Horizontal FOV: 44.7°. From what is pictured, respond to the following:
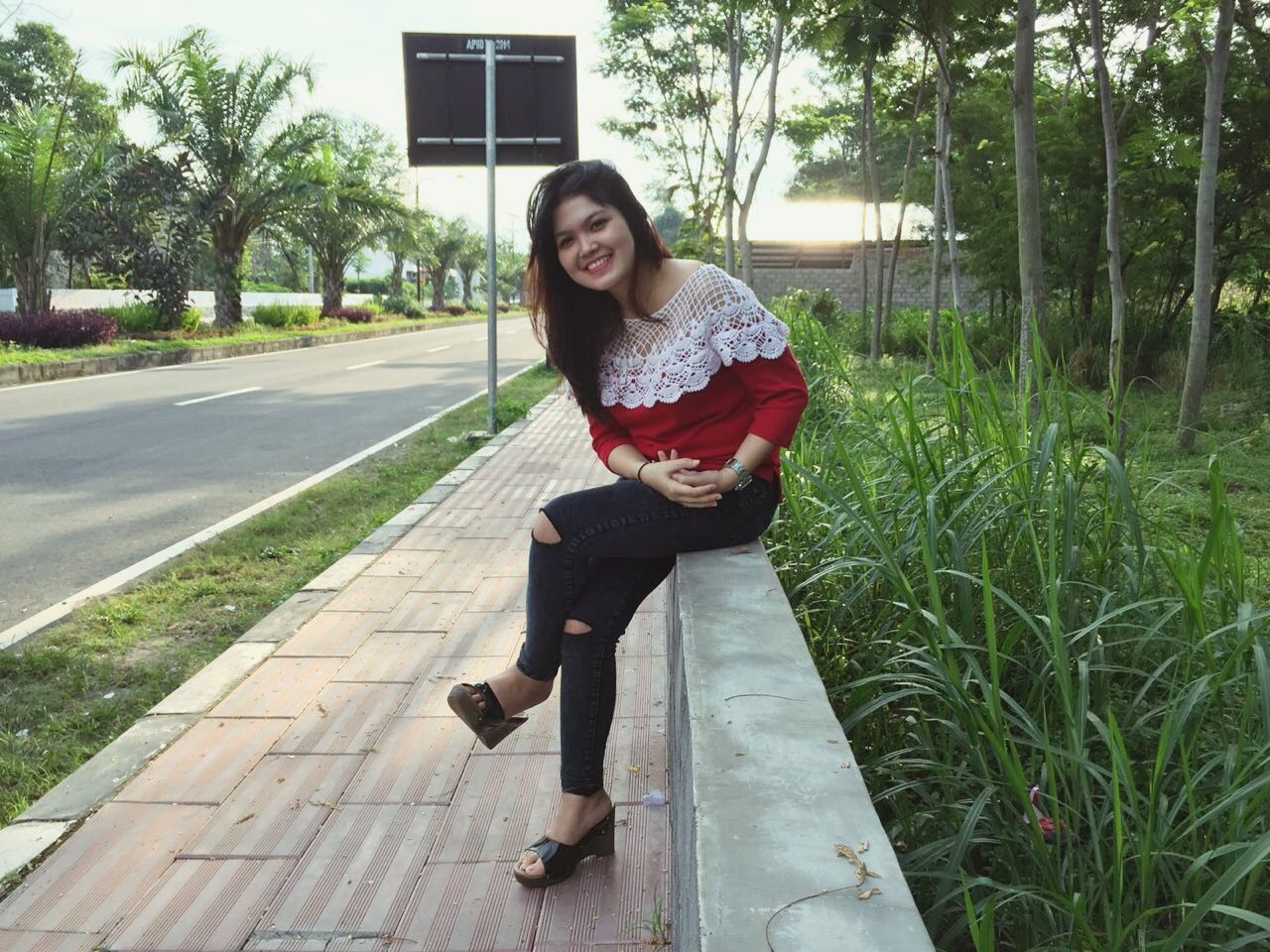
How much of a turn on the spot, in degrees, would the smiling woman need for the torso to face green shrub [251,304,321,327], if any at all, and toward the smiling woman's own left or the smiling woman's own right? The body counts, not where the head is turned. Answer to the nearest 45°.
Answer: approximately 135° to the smiling woman's own right

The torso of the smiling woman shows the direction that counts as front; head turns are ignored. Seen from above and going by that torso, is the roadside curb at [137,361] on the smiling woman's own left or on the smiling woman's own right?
on the smiling woman's own right

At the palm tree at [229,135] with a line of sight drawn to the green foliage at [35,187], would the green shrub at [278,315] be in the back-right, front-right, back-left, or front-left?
back-right

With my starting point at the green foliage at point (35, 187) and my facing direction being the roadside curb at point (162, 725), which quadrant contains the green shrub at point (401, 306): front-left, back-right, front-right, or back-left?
back-left

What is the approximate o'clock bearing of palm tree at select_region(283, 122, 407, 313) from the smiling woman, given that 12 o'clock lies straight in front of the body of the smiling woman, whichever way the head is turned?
The palm tree is roughly at 4 o'clock from the smiling woman.

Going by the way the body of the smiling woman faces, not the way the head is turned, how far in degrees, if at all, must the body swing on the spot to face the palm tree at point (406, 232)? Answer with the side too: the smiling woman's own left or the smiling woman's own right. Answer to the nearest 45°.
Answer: approximately 135° to the smiling woman's own right

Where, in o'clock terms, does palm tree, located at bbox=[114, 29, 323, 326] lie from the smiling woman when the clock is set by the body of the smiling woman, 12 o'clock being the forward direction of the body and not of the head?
The palm tree is roughly at 4 o'clock from the smiling woman.

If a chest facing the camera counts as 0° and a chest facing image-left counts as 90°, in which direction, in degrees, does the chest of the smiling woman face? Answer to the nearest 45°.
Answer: approximately 45°

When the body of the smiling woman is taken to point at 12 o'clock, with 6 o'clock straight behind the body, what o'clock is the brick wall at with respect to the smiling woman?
The brick wall is roughly at 5 o'clock from the smiling woman.
